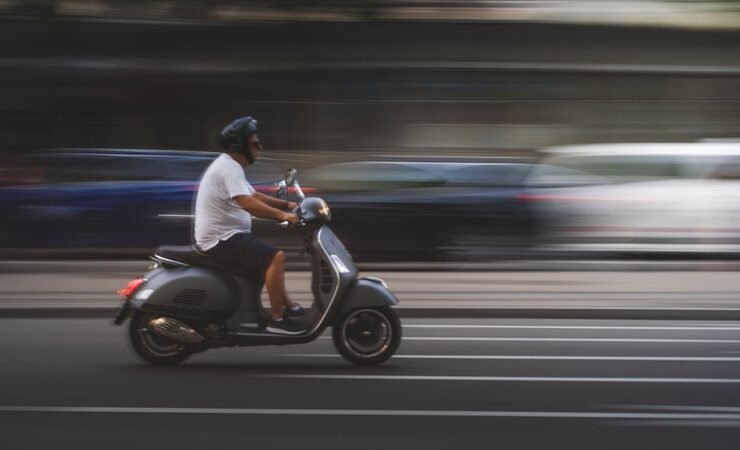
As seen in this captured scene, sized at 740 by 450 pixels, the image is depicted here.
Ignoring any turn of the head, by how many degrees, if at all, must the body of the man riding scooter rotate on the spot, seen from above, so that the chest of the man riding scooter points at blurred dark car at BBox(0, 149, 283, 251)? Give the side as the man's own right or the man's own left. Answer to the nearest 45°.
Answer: approximately 90° to the man's own left

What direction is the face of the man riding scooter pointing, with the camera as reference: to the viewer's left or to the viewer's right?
to the viewer's right

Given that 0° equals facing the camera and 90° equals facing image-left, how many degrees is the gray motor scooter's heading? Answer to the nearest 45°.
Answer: approximately 270°

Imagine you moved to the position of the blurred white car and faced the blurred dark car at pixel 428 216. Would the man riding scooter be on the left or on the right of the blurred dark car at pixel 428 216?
left

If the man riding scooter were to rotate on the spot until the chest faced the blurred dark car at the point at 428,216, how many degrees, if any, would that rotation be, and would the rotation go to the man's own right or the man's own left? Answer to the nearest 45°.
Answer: approximately 90° to the man's own left

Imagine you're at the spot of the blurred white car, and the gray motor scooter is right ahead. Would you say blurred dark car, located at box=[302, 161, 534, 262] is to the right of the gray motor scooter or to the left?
right

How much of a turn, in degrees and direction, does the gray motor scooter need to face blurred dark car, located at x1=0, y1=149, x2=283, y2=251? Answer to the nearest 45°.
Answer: approximately 90° to its left

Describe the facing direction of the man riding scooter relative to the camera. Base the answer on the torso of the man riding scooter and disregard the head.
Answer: to the viewer's right
